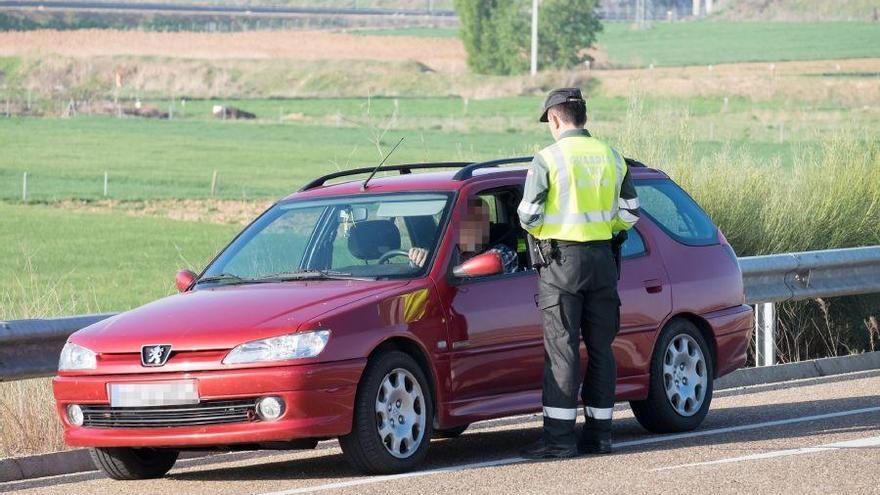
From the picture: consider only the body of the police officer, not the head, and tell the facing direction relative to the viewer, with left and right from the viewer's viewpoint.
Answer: facing away from the viewer and to the left of the viewer

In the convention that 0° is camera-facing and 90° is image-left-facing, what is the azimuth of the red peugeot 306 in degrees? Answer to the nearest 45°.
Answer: approximately 45°

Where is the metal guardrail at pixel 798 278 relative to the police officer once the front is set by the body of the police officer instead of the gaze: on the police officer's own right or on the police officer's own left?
on the police officer's own right

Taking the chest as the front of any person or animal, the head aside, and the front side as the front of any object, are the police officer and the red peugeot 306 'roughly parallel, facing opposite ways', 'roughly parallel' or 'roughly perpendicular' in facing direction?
roughly perpendicular

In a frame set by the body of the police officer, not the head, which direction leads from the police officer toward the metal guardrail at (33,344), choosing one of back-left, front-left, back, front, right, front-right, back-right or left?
front-left

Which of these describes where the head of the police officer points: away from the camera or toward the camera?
away from the camera
